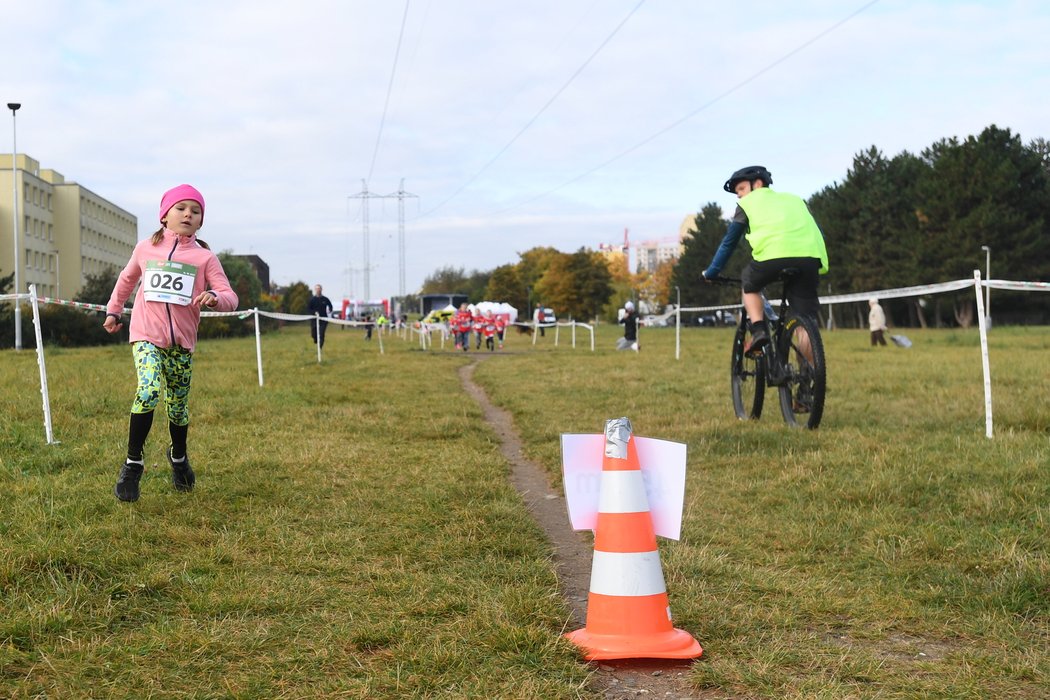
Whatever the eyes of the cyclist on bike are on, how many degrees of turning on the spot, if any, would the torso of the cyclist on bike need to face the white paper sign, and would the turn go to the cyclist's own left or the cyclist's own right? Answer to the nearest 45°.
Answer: approximately 135° to the cyclist's own left

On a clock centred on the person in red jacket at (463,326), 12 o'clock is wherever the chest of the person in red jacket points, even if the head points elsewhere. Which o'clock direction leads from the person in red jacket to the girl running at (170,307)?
The girl running is roughly at 12 o'clock from the person in red jacket.

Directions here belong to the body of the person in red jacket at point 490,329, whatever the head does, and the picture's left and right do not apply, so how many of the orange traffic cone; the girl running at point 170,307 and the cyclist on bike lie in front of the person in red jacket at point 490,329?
3

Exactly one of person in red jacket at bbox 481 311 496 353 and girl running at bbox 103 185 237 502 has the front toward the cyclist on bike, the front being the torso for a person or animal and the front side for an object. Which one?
the person in red jacket

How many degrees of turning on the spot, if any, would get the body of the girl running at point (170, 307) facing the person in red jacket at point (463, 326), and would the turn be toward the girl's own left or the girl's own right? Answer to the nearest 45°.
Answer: approximately 180°

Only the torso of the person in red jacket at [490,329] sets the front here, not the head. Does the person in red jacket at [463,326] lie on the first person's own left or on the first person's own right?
on the first person's own right

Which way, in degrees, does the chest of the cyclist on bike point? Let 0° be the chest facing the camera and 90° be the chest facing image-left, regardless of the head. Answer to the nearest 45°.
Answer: approximately 135°

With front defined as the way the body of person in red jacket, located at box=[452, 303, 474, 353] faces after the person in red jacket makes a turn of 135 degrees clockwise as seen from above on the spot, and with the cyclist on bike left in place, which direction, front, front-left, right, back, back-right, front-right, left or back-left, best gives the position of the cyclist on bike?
back-left

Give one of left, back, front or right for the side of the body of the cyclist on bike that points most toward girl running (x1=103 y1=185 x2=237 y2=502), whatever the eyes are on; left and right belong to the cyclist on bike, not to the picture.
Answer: left

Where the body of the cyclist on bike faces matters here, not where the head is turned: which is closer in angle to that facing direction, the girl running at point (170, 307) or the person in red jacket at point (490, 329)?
the person in red jacket

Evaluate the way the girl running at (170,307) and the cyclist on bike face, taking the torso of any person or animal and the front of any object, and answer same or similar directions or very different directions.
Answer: very different directions
